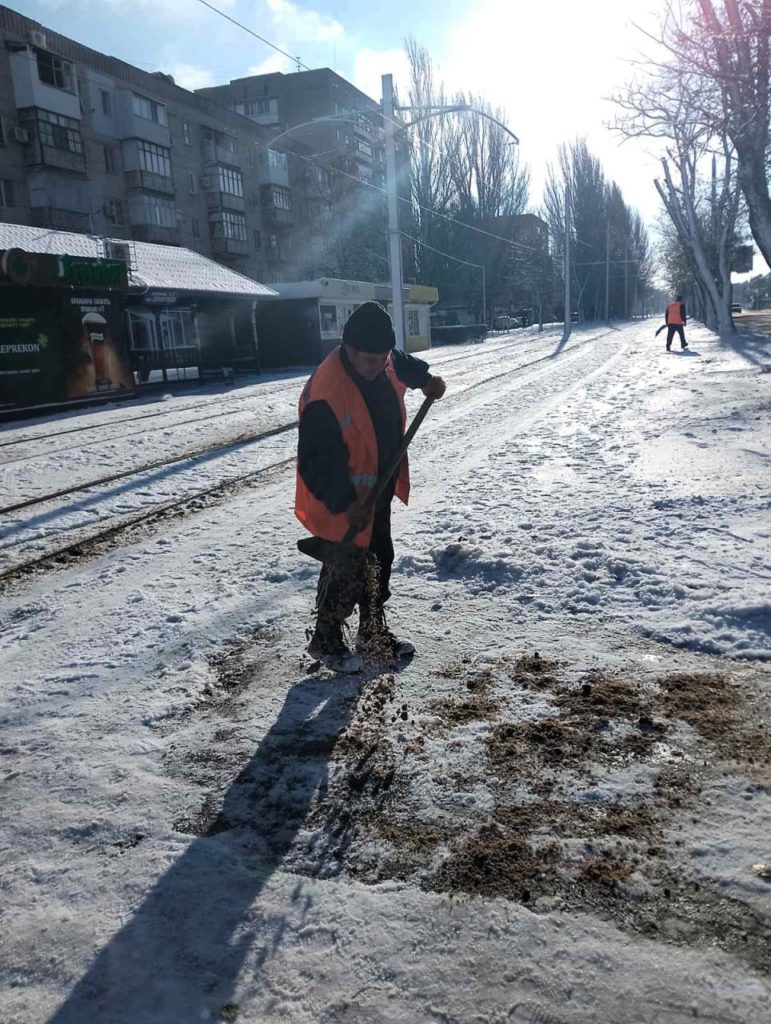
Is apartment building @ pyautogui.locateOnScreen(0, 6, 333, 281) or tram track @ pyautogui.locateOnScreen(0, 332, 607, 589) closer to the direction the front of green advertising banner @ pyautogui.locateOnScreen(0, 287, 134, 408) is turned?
the tram track

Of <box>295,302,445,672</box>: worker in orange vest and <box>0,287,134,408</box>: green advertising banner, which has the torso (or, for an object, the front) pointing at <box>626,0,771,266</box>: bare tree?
the green advertising banner

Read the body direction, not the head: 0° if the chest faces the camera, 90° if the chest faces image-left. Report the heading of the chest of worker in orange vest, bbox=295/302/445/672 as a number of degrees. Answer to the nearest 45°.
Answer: approximately 315°

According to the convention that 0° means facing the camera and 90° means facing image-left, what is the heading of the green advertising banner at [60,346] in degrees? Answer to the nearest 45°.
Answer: approximately 315°

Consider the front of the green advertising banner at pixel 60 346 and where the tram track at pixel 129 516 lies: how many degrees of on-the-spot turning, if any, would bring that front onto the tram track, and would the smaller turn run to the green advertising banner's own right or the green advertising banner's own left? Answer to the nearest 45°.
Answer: approximately 45° to the green advertising banner's own right

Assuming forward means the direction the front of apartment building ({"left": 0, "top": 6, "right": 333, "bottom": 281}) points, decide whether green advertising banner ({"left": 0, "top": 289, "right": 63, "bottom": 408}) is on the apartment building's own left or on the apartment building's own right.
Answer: on the apartment building's own right

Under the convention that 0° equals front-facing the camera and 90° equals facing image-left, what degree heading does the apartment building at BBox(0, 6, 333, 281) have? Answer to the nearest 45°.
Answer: approximately 315°
